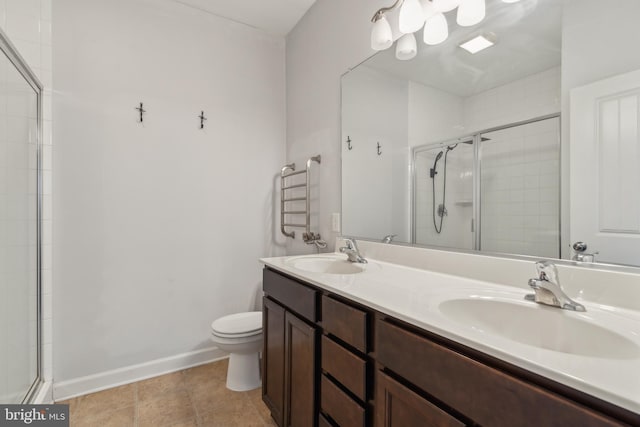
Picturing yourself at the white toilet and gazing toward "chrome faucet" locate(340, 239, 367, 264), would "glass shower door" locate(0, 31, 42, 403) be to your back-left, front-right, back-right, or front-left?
back-right

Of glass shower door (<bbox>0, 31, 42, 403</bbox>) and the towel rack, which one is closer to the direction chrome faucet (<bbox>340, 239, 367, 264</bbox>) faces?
the glass shower door

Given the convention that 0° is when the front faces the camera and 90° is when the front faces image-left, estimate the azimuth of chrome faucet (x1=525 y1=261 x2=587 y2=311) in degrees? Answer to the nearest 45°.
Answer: approximately 45°

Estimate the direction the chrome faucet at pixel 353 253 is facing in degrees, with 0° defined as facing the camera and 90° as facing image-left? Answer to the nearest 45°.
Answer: approximately 45°

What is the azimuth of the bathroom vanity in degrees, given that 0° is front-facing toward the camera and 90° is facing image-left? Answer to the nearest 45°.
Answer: approximately 45°
